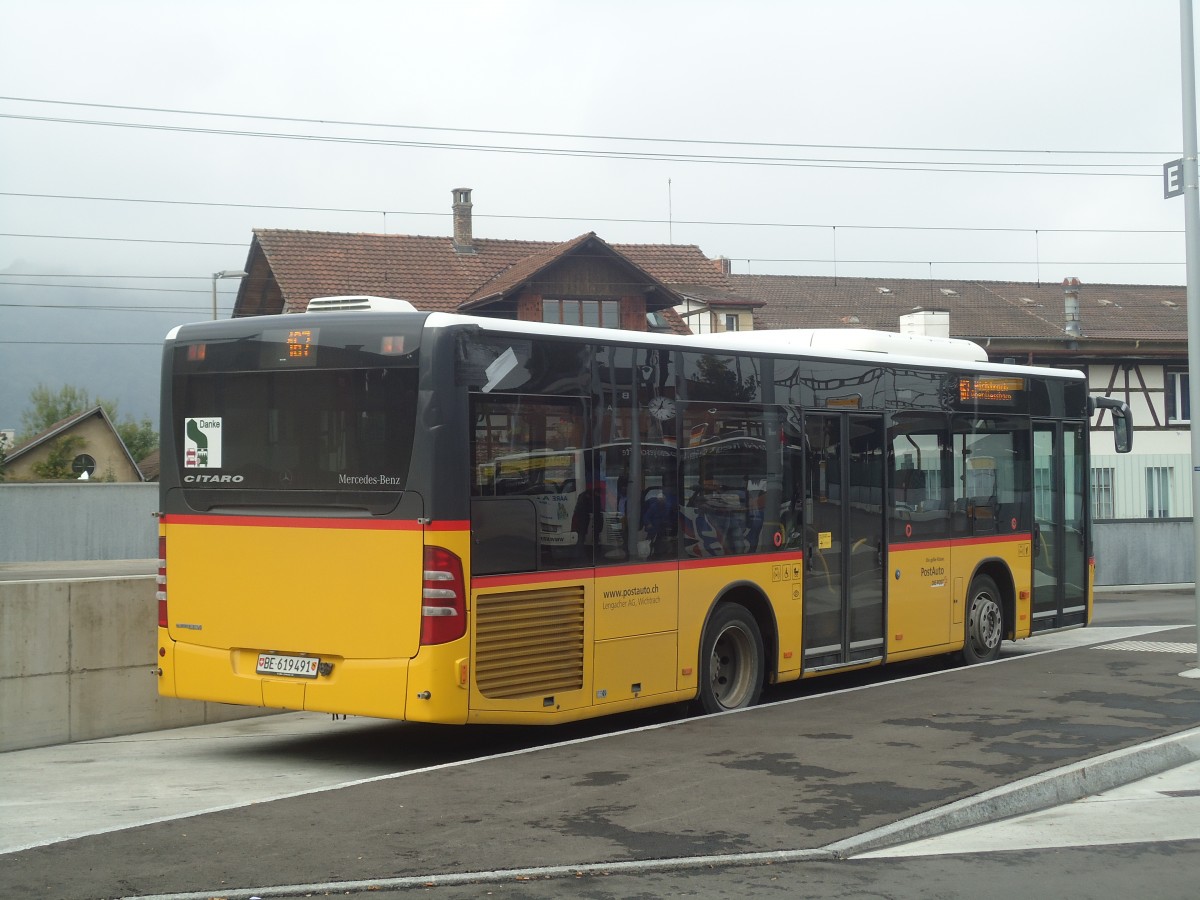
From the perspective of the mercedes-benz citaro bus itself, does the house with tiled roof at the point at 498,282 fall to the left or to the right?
on its left

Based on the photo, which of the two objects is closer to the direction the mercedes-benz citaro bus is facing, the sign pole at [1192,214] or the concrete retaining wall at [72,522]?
the sign pole

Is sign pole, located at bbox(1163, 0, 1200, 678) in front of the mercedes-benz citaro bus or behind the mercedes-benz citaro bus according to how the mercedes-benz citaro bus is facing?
in front

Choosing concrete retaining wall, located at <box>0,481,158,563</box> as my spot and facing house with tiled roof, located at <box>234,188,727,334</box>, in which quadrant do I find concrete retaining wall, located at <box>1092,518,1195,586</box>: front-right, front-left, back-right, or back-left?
front-right

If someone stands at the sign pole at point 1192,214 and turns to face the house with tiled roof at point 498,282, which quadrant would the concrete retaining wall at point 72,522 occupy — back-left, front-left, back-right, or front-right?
front-left

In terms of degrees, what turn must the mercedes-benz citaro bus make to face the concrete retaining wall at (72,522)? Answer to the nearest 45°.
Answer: approximately 90° to its left

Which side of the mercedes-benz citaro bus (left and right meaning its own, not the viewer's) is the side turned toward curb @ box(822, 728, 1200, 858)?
right

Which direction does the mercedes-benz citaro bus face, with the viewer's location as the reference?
facing away from the viewer and to the right of the viewer

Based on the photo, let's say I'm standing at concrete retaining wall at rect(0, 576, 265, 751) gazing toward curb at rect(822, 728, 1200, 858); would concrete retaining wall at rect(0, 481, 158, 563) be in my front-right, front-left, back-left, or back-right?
back-left

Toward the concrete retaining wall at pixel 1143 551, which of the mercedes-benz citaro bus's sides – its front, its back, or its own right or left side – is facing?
front
